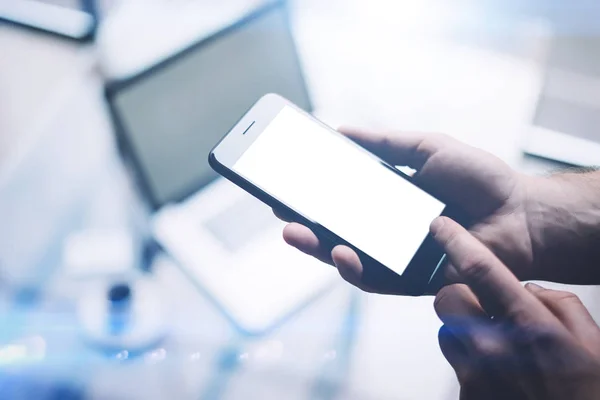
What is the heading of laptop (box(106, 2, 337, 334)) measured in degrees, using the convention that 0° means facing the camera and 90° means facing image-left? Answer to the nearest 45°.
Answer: approximately 315°

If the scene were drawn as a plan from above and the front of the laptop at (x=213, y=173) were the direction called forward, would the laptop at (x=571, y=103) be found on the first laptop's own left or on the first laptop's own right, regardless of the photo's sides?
on the first laptop's own left
